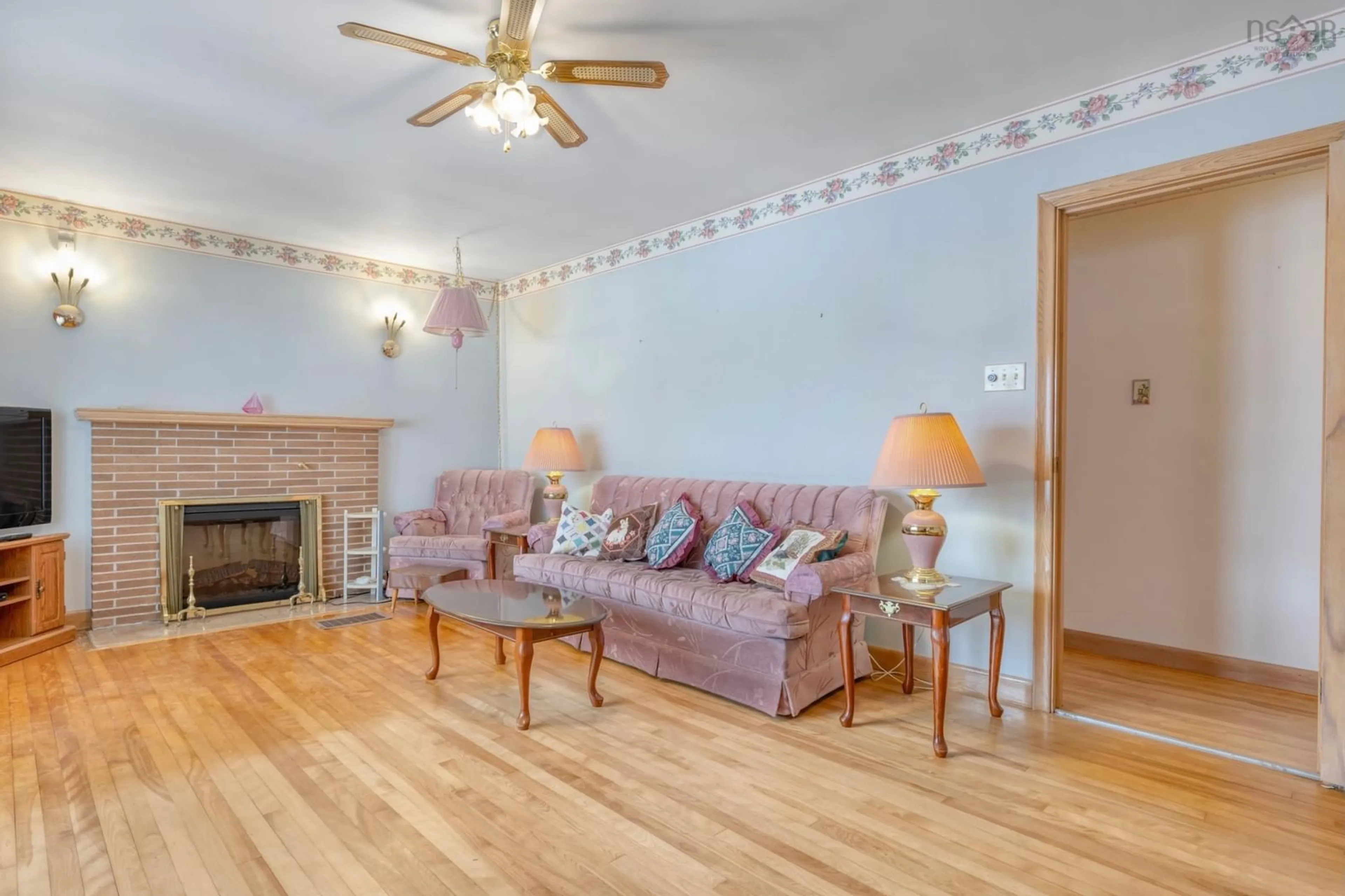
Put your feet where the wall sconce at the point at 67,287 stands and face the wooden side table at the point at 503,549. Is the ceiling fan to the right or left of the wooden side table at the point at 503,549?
right

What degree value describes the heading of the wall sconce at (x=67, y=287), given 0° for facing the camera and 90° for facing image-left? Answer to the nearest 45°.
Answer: approximately 0°

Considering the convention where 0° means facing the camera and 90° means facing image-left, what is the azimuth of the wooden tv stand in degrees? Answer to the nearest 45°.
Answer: approximately 315°

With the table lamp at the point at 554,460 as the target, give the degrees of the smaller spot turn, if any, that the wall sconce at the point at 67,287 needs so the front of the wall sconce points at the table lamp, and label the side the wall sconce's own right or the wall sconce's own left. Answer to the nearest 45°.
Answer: approximately 45° to the wall sconce's own left

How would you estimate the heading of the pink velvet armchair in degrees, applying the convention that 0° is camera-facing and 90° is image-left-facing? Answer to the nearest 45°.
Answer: approximately 45°

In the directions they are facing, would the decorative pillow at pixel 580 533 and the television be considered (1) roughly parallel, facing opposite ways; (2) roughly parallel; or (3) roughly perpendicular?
roughly perpendicular
